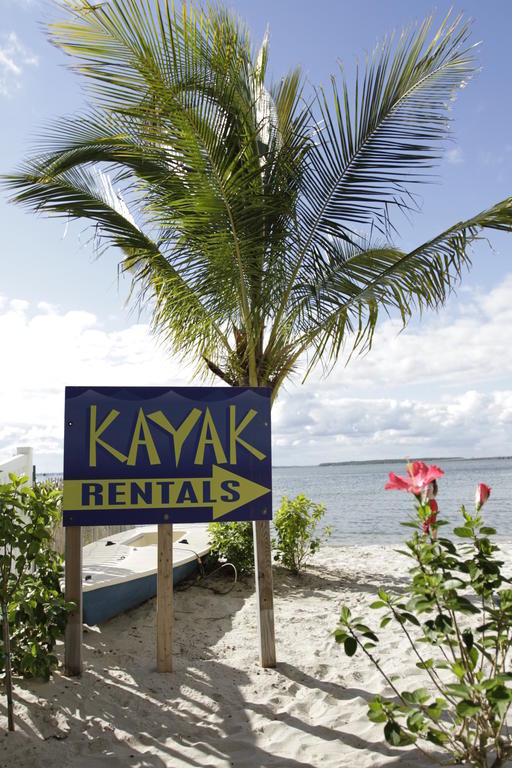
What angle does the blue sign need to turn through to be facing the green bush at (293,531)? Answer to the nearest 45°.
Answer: approximately 135° to its left

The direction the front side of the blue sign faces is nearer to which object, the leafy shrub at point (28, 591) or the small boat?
the leafy shrub

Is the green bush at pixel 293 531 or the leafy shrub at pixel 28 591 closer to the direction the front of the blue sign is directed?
the leafy shrub

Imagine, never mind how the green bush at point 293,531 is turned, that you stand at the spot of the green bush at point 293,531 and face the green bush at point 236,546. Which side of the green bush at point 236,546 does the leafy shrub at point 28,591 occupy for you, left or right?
left

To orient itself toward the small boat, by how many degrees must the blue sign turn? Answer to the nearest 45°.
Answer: approximately 180°

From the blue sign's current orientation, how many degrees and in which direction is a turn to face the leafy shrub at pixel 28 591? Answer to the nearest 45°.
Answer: approximately 45° to its right

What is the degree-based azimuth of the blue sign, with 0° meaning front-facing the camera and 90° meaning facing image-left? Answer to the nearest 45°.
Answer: approximately 0°

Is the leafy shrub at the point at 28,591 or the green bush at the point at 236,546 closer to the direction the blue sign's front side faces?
the leafy shrub

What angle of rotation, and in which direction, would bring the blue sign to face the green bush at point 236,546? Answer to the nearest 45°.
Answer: approximately 180°

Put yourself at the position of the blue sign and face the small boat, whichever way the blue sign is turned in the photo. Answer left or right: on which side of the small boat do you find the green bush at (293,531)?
right
